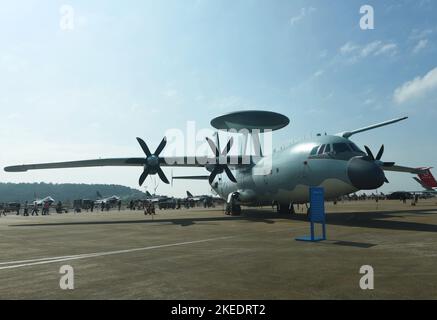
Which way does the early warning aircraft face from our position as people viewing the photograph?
facing the viewer and to the right of the viewer
